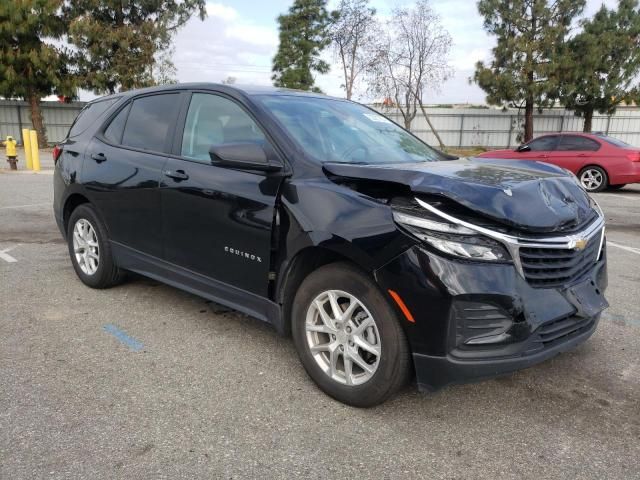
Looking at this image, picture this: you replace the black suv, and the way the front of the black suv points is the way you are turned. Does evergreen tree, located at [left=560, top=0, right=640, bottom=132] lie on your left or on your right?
on your left

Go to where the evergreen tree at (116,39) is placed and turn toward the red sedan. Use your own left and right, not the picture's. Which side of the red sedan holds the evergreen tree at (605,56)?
left

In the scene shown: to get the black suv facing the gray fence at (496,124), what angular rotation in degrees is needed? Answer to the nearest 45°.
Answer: approximately 135° to its left

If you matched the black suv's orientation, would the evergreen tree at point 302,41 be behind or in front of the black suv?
behind

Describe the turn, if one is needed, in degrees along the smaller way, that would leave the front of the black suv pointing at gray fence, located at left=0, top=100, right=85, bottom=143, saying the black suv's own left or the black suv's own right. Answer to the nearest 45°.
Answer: approximately 180°

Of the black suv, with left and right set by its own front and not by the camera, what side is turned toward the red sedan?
left

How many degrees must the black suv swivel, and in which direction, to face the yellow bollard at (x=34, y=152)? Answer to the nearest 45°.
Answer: approximately 180°

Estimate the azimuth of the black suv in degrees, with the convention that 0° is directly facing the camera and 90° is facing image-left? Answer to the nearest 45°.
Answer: approximately 315°

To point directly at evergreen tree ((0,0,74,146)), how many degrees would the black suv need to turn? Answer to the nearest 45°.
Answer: approximately 180°

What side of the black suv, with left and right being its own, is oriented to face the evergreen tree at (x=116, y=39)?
back
